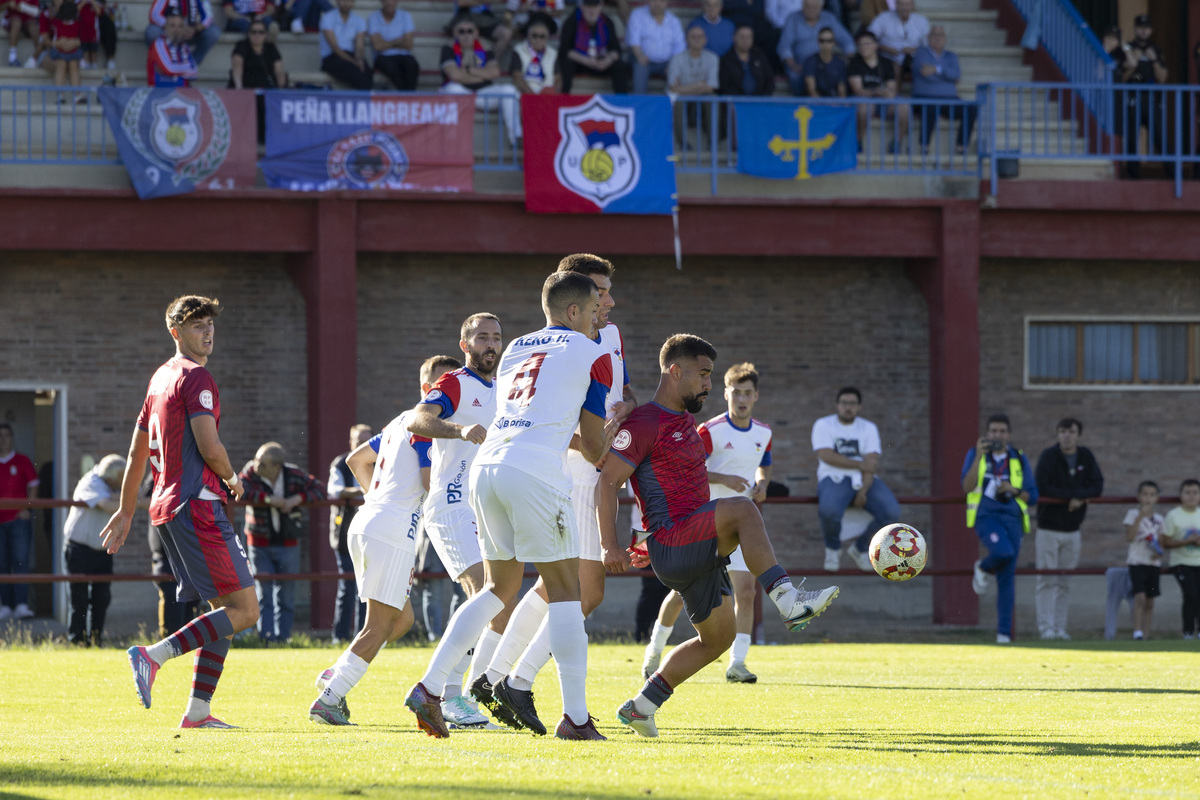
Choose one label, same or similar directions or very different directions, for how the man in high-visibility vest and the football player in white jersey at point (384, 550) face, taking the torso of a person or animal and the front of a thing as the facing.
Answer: very different directions

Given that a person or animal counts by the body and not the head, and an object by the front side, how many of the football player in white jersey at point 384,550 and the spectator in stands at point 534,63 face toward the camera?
1

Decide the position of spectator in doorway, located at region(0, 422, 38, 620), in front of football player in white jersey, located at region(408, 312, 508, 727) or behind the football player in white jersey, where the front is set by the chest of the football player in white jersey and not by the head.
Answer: behind

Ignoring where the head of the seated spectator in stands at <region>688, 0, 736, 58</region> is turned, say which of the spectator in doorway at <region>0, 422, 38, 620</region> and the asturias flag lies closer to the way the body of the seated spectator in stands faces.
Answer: the asturias flag

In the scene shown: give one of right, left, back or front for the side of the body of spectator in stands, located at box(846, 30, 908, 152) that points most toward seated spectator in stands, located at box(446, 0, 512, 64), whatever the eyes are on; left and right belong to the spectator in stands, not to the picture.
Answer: right

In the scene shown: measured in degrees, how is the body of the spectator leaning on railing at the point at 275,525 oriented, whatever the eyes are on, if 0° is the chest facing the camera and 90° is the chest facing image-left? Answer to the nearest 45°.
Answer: approximately 0°

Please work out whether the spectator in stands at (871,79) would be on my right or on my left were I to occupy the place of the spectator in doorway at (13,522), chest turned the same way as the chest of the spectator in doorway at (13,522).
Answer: on my left

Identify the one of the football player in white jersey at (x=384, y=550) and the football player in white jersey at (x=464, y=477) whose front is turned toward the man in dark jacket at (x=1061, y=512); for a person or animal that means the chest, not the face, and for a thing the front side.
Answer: the football player in white jersey at (x=384, y=550)
